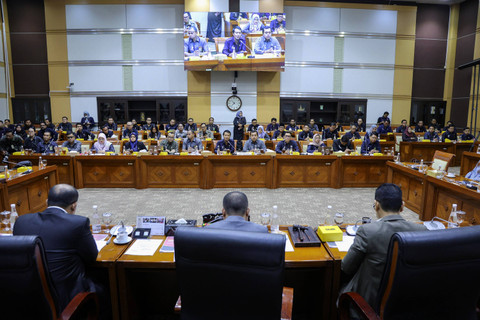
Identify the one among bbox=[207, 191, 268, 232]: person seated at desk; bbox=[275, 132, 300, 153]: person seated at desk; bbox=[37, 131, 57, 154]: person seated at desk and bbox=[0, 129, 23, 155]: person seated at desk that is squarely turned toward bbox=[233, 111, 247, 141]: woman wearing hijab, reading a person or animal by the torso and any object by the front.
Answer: bbox=[207, 191, 268, 232]: person seated at desk

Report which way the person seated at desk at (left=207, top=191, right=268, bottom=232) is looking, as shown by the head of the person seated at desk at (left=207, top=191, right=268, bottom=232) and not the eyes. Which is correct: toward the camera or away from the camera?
away from the camera

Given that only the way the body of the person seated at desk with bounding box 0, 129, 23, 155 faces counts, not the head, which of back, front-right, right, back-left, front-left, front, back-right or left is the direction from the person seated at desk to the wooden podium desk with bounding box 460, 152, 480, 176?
front-left

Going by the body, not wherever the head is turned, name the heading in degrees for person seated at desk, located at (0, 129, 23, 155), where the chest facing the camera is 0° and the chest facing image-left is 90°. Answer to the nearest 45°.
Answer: approximately 0°

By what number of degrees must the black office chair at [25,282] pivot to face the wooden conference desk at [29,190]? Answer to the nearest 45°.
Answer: approximately 45° to its left

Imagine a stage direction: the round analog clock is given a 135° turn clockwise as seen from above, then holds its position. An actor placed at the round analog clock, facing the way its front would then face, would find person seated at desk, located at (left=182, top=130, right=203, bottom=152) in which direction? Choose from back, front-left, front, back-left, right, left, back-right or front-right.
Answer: back-left

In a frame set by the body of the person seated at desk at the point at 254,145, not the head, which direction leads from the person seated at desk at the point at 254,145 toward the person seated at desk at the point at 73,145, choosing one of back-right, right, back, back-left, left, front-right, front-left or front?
right

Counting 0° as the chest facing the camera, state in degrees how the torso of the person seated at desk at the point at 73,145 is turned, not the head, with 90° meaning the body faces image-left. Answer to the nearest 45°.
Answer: approximately 0°

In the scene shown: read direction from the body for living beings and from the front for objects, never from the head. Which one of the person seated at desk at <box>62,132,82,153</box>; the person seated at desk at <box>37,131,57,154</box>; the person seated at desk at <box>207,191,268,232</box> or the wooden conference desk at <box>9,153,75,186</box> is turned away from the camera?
the person seated at desk at <box>207,191,268,232</box>

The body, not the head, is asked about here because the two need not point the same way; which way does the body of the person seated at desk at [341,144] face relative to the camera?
toward the camera

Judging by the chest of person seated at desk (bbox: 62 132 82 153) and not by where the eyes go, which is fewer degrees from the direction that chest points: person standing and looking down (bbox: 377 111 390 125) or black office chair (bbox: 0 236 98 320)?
the black office chair

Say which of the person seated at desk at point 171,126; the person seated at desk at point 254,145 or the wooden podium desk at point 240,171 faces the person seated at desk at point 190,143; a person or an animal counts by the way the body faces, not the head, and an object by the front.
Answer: the person seated at desk at point 171,126

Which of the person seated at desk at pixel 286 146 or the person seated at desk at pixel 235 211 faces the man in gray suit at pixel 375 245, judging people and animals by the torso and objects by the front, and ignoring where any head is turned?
the person seated at desk at pixel 286 146

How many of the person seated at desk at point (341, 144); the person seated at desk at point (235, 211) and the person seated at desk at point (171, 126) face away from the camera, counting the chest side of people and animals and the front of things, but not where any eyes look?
1

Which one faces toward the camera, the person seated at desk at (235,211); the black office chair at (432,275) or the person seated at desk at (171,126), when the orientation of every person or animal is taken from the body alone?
the person seated at desk at (171,126)
